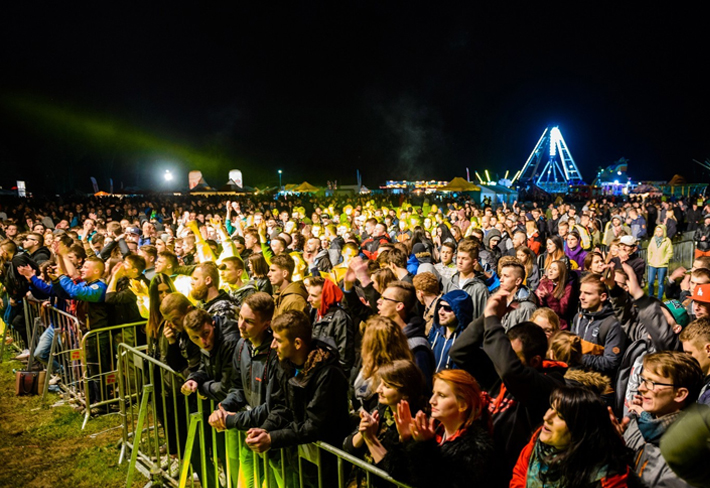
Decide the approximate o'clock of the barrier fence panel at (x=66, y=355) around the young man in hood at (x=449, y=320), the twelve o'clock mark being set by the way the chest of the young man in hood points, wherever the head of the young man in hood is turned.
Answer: The barrier fence panel is roughly at 2 o'clock from the young man in hood.

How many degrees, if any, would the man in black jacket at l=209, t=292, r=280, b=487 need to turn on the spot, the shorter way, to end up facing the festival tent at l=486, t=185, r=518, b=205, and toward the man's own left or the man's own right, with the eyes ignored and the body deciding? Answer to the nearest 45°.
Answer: approximately 180°

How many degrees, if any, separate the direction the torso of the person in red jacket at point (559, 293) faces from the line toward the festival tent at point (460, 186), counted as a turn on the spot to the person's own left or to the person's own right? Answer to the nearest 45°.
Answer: approximately 135° to the person's own right

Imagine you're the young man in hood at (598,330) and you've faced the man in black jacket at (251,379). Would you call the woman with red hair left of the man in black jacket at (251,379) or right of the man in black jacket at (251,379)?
left

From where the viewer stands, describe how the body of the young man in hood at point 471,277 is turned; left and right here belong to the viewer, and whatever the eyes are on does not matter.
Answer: facing the viewer and to the left of the viewer

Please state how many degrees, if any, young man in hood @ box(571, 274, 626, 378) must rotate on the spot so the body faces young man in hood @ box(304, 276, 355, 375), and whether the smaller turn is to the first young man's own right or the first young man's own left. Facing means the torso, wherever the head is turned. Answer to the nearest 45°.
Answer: approximately 45° to the first young man's own right

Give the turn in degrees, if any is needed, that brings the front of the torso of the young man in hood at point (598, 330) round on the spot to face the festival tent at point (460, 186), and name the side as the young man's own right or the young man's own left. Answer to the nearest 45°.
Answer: approximately 135° to the young man's own right

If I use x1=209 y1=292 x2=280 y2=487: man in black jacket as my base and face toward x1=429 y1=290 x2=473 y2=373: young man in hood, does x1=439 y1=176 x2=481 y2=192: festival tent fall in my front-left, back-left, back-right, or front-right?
front-left

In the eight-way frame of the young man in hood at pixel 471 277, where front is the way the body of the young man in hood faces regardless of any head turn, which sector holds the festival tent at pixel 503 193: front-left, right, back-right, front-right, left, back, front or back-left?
back-right

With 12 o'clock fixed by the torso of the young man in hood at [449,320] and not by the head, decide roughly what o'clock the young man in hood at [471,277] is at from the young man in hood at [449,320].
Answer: the young man in hood at [471,277] is roughly at 5 o'clock from the young man in hood at [449,320].

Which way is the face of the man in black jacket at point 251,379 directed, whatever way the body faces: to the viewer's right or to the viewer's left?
to the viewer's left
